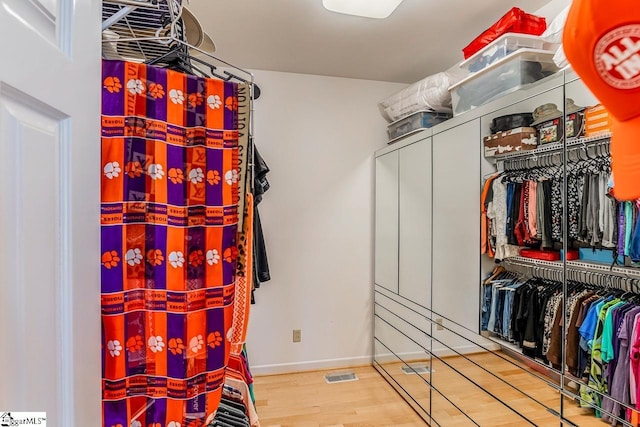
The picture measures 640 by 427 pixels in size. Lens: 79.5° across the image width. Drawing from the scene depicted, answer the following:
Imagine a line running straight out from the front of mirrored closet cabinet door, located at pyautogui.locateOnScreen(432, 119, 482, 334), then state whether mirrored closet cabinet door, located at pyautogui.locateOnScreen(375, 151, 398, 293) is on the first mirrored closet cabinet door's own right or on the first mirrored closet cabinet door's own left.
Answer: on the first mirrored closet cabinet door's own right

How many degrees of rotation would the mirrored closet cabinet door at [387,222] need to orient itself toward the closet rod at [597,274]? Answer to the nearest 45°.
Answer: approximately 90° to its left

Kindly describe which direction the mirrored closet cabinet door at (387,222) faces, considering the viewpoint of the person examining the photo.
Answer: facing the viewer and to the left of the viewer

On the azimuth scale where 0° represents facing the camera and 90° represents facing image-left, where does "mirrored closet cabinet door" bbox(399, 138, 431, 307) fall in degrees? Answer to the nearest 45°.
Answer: approximately 45°

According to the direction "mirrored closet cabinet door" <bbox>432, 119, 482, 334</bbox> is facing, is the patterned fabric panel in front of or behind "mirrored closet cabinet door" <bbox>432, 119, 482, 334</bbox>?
in front

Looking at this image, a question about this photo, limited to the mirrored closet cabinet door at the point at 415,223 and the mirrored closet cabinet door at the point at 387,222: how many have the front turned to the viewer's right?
0

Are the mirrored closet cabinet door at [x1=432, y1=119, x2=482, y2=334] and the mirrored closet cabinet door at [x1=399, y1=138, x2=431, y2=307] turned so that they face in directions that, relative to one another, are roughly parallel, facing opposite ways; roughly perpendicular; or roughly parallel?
roughly parallel

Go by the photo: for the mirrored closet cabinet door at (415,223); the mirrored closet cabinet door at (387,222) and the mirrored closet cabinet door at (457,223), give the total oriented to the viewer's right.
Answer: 0

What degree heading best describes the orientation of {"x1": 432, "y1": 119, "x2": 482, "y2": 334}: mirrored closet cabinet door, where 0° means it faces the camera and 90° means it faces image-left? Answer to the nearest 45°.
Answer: approximately 45°

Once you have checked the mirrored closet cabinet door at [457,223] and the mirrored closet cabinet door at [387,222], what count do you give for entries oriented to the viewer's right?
0

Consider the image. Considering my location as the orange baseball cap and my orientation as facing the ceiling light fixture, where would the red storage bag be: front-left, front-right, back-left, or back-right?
front-right

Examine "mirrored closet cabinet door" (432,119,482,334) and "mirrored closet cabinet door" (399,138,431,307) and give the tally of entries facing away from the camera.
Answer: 0

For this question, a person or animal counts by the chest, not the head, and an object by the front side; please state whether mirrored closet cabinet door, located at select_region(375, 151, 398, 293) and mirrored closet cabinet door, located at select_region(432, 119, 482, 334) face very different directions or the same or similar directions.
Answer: same or similar directions

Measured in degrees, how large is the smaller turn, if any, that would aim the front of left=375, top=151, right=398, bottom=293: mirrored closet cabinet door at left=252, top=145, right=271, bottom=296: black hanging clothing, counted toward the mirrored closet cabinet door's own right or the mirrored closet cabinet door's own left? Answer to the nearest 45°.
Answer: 0° — it already faces it

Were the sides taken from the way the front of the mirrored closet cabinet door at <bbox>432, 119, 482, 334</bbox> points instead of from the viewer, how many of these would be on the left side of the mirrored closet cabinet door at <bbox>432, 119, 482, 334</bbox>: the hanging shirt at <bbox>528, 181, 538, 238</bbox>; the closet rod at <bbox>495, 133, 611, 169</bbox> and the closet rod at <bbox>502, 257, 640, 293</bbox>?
3
